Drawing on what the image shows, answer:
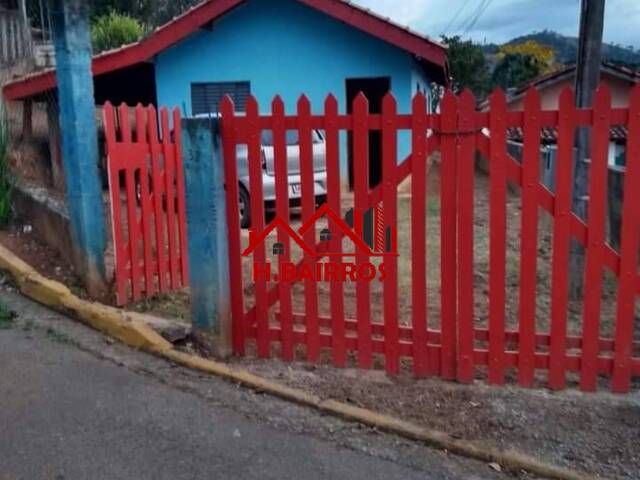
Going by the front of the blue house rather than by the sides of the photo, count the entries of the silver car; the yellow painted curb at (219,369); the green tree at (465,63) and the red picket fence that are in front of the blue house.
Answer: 3

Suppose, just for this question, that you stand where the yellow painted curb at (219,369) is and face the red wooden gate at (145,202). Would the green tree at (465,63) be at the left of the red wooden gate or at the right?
right

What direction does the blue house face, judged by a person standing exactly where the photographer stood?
facing the viewer

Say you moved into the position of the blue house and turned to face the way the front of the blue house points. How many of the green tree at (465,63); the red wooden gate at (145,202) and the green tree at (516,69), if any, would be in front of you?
1

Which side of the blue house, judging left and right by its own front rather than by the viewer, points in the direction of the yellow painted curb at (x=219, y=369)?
front

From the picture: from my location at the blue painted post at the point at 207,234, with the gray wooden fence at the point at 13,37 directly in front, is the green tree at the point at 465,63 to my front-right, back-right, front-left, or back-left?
front-right

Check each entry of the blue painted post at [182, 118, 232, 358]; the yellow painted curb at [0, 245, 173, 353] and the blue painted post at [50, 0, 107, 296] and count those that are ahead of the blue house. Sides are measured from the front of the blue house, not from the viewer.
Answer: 3

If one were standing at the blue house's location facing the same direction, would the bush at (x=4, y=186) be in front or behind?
in front
